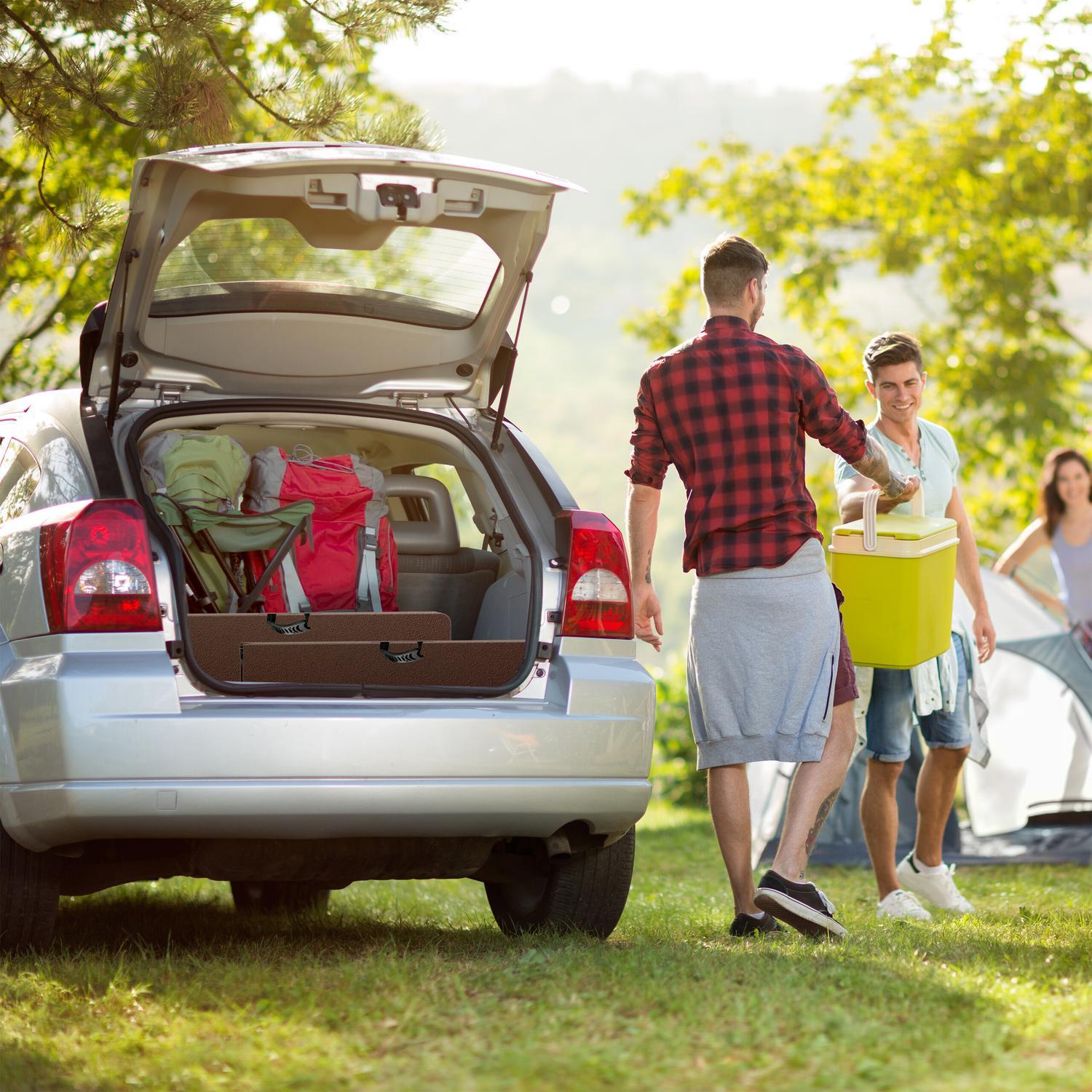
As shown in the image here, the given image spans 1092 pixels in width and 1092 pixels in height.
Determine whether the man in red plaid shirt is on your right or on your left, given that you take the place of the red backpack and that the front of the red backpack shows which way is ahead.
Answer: on your left

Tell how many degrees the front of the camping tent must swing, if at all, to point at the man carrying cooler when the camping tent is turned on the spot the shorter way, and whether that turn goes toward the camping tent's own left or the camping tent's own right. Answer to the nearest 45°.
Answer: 0° — it already faces them

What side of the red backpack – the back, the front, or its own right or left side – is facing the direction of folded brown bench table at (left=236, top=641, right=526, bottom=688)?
front

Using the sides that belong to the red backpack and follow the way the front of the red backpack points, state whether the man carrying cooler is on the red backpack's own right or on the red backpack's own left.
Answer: on the red backpack's own left

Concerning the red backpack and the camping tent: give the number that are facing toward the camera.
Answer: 2

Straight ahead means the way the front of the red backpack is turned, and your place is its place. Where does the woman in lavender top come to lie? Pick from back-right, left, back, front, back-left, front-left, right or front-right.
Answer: back-left

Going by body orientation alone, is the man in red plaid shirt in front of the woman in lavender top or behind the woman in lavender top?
in front

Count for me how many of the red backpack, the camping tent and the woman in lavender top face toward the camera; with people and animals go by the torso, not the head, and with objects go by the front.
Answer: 3
